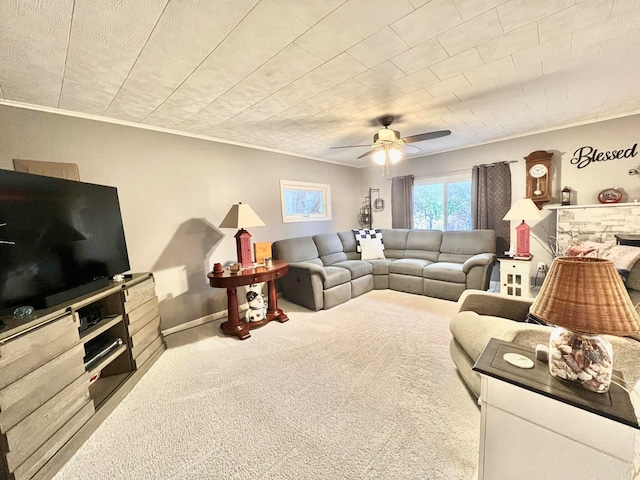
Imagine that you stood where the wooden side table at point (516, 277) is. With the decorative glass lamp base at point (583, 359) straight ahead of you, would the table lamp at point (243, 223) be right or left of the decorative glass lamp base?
right

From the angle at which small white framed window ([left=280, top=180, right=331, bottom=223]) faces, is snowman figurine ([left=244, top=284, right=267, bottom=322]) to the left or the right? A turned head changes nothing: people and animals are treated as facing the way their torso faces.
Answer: on its right

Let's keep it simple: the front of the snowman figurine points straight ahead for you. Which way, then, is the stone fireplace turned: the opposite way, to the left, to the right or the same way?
to the right

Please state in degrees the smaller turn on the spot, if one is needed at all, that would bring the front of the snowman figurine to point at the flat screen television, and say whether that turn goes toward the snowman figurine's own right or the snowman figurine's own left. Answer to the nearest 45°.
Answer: approximately 90° to the snowman figurine's own right

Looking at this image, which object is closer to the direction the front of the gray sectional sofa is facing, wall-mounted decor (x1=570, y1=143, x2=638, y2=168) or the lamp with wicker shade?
the lamp with wicker shade

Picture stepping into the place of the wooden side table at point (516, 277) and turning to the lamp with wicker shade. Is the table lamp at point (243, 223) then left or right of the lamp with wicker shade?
right

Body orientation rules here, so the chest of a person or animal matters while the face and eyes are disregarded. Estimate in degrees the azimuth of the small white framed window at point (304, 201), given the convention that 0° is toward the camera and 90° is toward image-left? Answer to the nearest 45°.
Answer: approximately 315°

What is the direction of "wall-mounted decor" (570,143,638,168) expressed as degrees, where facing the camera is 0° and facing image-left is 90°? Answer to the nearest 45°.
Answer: approximately 0°

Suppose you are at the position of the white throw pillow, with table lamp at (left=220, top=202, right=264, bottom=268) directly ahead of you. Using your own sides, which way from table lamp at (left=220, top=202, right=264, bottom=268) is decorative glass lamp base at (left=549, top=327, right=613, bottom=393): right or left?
left

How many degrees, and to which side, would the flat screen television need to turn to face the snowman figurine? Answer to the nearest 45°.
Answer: approximately 45° to its left

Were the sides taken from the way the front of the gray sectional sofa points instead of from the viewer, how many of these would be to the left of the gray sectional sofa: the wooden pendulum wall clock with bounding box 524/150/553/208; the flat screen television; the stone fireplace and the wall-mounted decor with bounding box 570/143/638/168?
3

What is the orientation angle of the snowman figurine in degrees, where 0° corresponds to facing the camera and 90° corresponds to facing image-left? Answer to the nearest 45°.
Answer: approximately 315°
